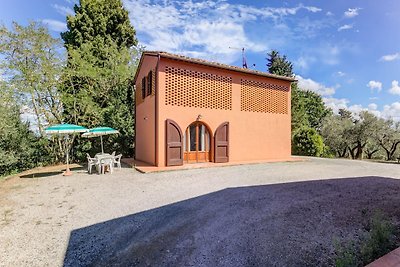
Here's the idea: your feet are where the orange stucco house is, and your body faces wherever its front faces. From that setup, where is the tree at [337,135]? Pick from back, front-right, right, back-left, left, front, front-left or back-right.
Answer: left

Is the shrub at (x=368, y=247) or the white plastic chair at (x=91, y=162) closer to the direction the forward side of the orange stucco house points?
the shrub

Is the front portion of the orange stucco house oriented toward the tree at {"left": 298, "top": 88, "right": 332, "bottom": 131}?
no

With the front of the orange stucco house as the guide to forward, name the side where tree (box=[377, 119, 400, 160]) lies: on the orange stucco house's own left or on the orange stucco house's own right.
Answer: on the orange stucco house's own left

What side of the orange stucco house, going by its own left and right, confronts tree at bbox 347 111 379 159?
left

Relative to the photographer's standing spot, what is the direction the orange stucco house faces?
facing the viewer and to the right of the viewer

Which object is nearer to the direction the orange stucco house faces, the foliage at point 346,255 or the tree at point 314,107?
the foliage

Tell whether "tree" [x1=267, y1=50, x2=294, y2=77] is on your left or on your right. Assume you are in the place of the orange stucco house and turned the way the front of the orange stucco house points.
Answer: on your left

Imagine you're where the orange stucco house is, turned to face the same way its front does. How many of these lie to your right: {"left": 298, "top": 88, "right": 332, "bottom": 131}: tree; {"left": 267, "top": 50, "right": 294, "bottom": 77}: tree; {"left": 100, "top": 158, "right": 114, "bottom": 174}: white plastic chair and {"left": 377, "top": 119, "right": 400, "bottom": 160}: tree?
1

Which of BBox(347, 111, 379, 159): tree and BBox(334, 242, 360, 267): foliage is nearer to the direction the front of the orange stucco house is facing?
the foliage

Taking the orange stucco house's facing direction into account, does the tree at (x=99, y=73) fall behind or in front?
behind

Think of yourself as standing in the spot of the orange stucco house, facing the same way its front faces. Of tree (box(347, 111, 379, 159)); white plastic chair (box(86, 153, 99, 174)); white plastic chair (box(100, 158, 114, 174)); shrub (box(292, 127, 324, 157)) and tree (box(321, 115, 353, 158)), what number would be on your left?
3

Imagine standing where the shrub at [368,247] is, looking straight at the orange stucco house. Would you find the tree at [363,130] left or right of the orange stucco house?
right

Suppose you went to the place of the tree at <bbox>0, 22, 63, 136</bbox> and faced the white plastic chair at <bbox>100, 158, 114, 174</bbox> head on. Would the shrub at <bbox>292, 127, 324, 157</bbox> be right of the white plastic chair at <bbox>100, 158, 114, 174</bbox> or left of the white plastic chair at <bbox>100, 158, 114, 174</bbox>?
left

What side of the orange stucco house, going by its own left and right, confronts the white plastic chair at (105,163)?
right

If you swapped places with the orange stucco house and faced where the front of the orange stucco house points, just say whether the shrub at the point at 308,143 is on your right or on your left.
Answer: on your left

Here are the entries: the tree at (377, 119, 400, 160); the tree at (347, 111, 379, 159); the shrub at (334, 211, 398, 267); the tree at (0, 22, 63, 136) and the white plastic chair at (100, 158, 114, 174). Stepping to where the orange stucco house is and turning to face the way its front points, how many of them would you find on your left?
2

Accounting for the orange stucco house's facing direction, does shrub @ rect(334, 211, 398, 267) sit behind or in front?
in front
